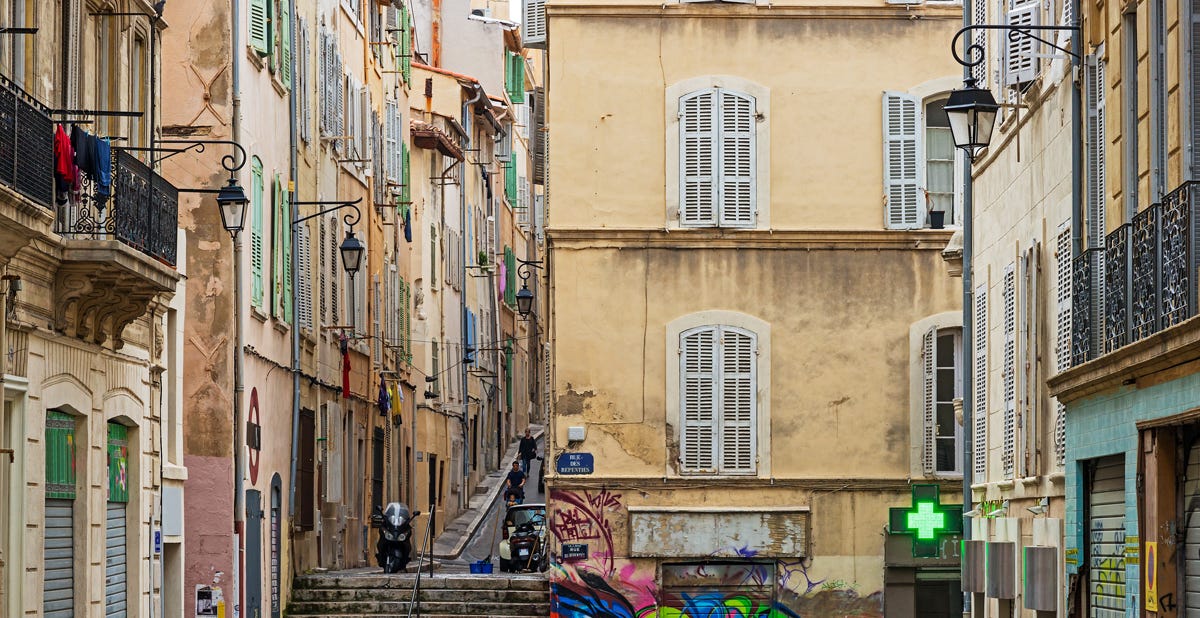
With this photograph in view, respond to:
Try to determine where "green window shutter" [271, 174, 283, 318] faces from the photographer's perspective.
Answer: facing to the right of the viewer

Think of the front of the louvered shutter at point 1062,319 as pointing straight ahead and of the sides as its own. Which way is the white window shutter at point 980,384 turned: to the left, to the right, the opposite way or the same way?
the same way

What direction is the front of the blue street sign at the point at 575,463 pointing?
toward the camera

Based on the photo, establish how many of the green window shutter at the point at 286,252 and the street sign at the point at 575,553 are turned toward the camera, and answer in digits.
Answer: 1

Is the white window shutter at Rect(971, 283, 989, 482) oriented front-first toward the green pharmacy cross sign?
no

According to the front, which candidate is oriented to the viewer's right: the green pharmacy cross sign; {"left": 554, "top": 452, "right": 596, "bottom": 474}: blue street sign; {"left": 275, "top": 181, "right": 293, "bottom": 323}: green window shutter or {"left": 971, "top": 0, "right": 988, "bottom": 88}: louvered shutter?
the green window shutter

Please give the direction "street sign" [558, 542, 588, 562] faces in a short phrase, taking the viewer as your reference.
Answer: facing the viewer

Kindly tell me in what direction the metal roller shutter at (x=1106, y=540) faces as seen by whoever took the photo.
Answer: facing the viewer and to the left of the viewer

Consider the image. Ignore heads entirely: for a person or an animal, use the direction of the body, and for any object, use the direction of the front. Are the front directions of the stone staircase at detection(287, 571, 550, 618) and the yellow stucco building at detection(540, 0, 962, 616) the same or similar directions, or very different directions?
same or similar directions

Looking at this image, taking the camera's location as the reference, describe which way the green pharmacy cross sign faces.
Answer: facing the viewer

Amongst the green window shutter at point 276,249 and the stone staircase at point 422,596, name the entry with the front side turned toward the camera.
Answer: the stone staircase

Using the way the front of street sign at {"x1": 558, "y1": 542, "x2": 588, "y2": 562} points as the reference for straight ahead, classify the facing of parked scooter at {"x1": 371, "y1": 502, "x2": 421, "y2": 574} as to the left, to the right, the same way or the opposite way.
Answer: the same way

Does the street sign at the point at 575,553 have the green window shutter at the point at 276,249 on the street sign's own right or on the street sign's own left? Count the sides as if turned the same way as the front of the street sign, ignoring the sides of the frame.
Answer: on the street sign's own right

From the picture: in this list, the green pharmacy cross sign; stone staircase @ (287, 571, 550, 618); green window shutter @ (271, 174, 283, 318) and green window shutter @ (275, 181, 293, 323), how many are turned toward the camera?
2

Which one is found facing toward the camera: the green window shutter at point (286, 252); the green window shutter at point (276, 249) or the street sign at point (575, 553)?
the street sign
